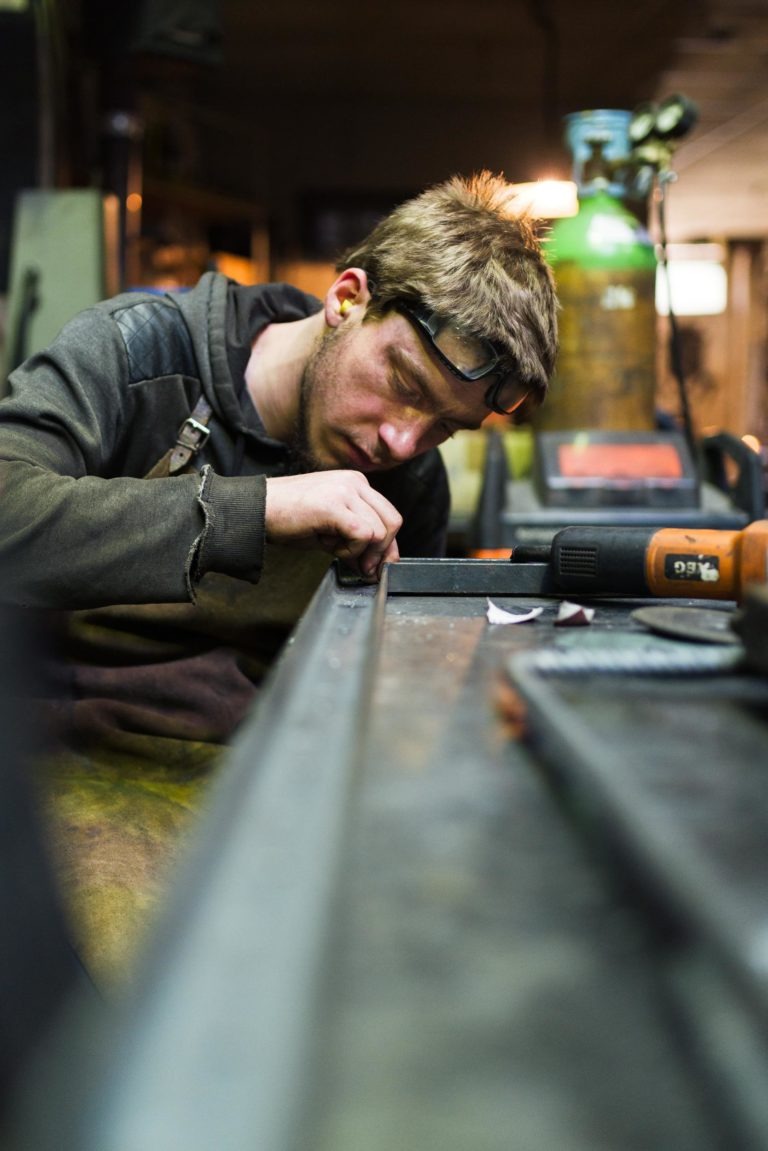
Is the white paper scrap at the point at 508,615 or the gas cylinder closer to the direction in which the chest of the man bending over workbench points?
the white paper scrap

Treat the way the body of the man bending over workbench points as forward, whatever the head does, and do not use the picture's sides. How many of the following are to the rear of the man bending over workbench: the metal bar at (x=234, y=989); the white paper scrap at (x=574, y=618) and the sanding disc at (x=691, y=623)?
0

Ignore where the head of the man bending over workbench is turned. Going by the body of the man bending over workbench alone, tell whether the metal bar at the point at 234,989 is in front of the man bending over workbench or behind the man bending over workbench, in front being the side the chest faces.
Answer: in front

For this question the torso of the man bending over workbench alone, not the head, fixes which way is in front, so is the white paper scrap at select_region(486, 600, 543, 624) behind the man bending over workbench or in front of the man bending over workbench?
in front

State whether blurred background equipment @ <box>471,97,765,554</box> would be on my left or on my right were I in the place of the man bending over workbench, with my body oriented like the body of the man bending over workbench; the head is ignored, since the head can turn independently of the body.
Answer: on my left

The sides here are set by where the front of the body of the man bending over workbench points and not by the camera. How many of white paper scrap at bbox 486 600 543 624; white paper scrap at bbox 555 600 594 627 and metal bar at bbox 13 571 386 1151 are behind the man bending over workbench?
0

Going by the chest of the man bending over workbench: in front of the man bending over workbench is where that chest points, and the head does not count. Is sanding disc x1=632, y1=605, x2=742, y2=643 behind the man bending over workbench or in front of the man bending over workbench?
in front

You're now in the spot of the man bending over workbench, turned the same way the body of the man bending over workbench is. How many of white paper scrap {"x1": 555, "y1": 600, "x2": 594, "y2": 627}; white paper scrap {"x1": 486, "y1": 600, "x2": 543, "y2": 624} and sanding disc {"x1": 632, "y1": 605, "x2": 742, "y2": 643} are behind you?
0

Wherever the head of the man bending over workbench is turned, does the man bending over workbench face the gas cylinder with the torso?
no

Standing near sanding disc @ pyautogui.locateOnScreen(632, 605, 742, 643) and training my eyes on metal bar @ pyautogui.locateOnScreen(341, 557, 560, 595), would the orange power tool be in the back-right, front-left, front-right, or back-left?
front-right

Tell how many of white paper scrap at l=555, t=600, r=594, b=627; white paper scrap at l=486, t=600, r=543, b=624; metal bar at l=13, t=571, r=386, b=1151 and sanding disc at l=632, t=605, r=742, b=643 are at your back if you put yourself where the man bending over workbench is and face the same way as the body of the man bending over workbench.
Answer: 0

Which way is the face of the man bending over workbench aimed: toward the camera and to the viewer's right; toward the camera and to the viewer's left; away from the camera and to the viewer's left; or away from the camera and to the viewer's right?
toward the camera and to the viewer's right
